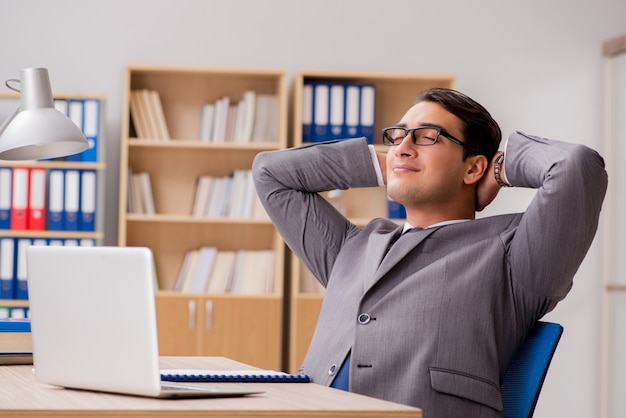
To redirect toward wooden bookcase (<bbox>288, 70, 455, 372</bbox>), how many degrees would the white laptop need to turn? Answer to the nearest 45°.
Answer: approximately 45° to its left

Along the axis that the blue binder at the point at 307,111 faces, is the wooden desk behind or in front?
in front

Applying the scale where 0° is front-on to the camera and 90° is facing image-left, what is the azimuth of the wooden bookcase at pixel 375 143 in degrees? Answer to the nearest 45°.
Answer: approximately 0°

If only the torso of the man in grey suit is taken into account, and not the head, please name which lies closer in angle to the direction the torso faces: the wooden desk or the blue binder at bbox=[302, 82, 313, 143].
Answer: the wooden desk

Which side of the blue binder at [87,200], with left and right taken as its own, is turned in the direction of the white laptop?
front

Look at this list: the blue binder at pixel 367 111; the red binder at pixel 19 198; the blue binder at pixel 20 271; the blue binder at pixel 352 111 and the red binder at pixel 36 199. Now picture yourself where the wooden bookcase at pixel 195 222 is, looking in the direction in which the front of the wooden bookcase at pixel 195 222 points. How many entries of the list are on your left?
2

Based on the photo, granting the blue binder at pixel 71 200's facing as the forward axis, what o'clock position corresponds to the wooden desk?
The wooden desk is roughly at 12 o'clock from the blue binder.
